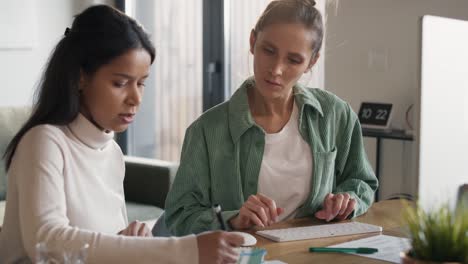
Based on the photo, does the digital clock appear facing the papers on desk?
yes

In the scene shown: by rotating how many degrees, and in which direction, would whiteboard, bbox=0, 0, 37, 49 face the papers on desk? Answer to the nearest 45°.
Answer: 0° — it already faces it

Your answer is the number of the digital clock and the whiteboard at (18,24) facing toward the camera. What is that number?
2

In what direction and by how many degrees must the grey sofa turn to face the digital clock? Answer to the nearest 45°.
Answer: approximately 45° to its left

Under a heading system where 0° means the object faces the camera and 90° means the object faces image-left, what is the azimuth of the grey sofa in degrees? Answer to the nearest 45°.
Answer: approximately 315°

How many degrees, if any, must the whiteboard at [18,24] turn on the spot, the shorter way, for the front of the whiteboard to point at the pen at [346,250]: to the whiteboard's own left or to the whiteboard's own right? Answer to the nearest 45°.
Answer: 0° — it already faces it

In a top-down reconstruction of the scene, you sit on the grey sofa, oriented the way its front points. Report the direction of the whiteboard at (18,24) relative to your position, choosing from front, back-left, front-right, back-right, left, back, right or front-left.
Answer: back

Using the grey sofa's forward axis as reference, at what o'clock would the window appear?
The window is roughly at 8 o'clock from the grey sofa.

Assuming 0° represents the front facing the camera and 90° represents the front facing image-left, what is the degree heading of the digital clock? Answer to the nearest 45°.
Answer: approximately 0°
